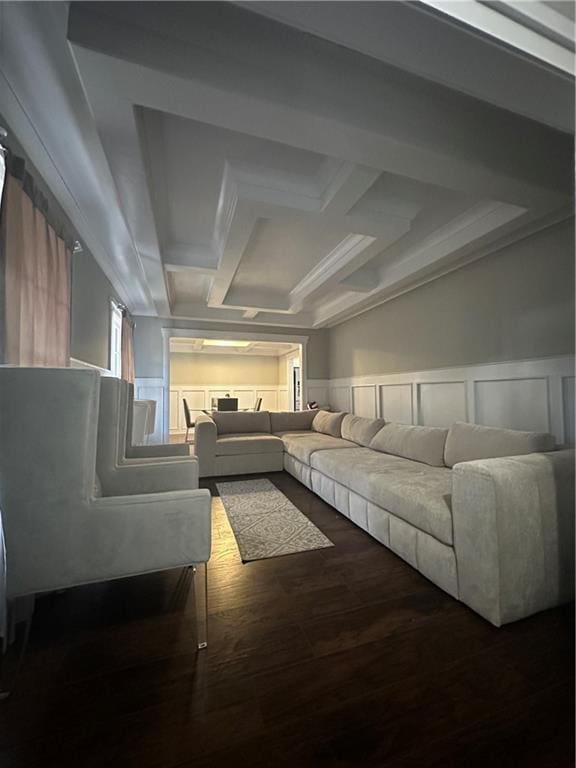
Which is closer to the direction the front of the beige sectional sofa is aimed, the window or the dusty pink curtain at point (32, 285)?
the dusty pink curtain

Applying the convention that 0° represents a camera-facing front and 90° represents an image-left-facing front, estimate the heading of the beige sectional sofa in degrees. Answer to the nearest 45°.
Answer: approximately 45°

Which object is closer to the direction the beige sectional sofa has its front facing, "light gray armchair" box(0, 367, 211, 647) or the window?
the light gray armchair

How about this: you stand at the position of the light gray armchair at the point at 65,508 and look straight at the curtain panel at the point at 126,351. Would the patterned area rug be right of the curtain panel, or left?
right

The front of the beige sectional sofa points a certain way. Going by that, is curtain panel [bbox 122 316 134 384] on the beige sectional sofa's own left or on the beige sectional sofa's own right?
on the beige sectional sofa's own right

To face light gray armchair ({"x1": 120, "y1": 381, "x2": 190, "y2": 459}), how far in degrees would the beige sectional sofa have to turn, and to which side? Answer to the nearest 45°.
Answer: approximately 45° to its right

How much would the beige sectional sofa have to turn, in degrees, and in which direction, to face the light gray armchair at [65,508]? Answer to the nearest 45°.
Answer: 0° — it already faces it

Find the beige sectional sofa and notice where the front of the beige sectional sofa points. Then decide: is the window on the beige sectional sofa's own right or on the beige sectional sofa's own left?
on the beige sectional sofa's own right

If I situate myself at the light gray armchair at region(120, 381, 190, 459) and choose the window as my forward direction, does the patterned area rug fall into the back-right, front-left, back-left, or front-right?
back-right
